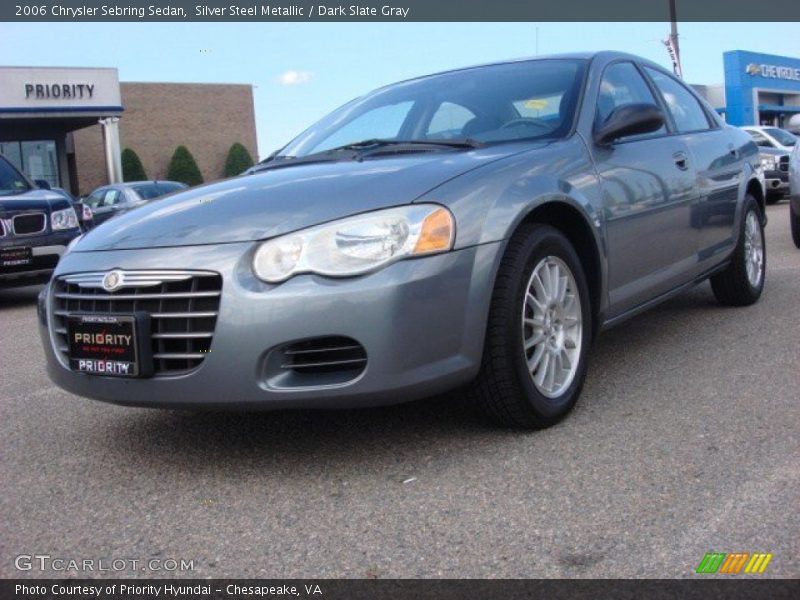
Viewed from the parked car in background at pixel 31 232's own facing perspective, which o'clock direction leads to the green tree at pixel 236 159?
The green tree is roughly at 8 o'clock from the parked car in background.

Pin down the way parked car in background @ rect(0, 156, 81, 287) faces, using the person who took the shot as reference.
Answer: facing the viewer and to the right of the viewer

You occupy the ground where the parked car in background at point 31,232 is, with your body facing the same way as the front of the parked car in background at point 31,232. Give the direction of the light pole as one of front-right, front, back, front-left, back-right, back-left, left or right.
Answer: left

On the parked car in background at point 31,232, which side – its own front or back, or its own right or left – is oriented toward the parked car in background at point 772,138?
left

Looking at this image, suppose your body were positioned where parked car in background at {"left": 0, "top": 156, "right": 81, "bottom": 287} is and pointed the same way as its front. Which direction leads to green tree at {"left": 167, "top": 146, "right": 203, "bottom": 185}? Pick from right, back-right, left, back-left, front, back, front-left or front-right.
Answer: back-left

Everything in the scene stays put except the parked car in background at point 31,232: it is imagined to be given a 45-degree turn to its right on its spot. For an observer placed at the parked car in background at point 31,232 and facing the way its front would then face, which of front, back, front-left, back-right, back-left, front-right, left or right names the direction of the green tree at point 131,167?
back

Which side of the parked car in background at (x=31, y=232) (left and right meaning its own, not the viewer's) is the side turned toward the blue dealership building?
left

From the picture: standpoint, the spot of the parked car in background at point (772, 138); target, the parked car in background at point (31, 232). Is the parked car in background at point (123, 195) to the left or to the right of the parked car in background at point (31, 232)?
right

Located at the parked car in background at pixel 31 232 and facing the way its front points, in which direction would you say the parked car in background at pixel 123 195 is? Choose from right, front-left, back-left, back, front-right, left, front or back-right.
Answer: back-left
